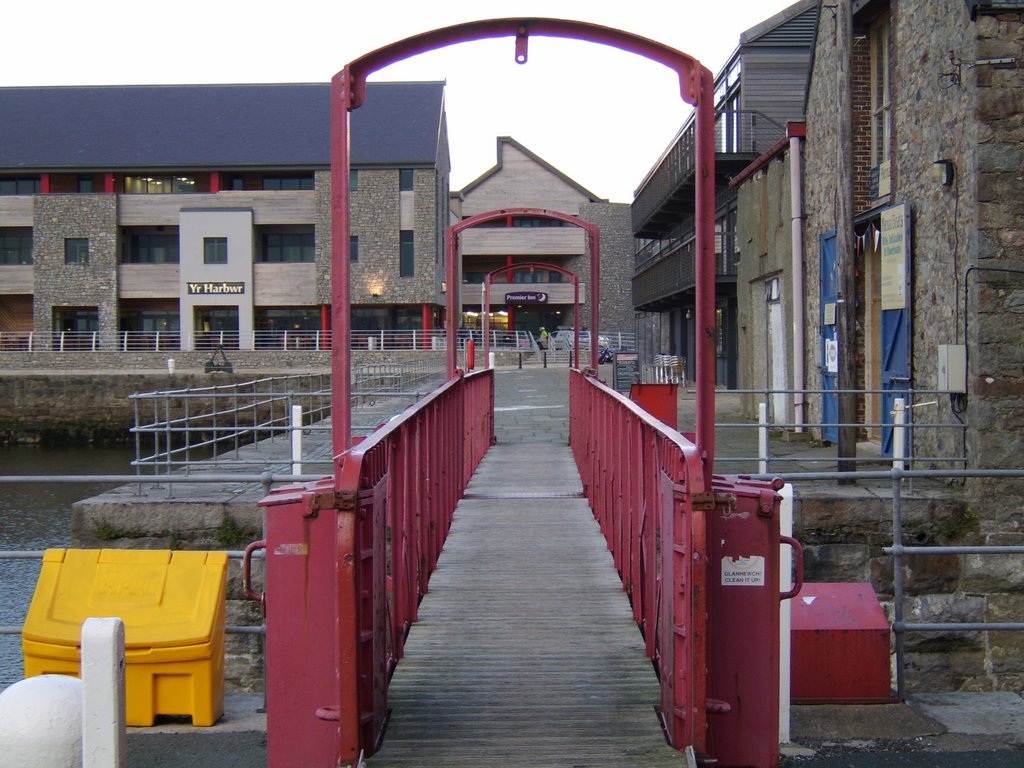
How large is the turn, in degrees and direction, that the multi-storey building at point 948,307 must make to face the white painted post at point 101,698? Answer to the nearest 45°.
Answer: approximately 45° to its left

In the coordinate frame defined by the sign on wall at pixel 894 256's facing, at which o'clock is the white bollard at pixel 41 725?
The white bollard is roughly at 11 o'clock from the sign on wall.

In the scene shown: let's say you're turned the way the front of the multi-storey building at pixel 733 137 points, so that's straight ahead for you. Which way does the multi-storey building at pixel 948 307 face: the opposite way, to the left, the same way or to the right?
the same way

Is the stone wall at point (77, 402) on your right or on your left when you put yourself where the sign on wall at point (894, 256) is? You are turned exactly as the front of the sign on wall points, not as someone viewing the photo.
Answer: on your right

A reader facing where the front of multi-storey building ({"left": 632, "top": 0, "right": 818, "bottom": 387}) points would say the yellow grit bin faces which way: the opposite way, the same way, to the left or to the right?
to the left

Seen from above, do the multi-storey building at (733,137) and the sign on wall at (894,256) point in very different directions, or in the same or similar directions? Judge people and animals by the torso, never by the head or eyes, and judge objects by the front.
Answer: same or similar directions

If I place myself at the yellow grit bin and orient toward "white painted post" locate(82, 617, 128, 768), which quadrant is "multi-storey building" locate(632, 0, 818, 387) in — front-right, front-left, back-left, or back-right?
back-left

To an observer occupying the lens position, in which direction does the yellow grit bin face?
facing the viewer

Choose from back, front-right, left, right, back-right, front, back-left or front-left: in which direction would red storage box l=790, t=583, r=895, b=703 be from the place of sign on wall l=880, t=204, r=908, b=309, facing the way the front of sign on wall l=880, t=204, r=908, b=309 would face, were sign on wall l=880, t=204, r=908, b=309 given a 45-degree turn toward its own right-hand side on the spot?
left

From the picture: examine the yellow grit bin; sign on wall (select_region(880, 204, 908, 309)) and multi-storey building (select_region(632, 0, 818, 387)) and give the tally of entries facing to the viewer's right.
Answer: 0

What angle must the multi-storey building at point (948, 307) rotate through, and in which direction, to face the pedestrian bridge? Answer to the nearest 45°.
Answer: approximately 45° to its left

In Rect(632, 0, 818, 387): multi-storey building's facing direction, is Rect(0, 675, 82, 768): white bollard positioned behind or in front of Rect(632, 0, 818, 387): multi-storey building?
in front

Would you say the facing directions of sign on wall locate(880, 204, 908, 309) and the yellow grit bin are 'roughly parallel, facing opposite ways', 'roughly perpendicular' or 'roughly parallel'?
roughly perpendicular

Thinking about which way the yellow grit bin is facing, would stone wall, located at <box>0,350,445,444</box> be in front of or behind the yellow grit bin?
behind

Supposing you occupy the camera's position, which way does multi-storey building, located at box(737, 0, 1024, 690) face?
facing the viewer and to the left of the viewer

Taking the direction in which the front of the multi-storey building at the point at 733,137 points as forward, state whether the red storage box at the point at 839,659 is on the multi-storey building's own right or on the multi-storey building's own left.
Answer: on the multi-storey building's own left
